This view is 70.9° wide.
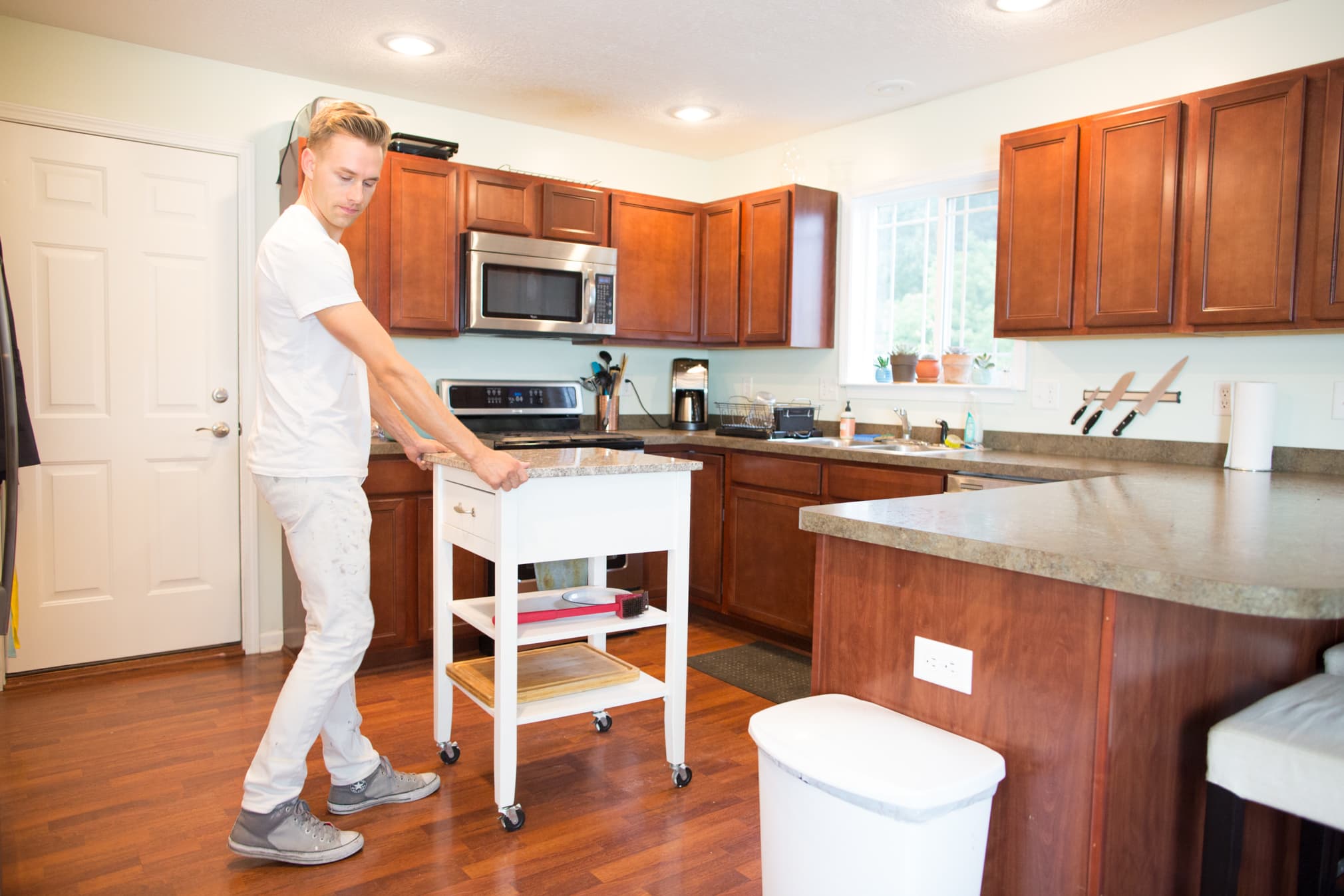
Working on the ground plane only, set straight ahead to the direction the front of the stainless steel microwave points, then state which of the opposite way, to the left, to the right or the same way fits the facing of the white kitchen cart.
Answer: to the right

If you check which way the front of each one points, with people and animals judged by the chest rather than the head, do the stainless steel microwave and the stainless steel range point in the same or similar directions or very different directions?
same or similar directions

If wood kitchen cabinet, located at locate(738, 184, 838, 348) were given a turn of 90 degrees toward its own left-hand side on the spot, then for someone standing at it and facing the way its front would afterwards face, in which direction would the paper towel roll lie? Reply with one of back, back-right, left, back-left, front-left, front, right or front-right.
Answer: front

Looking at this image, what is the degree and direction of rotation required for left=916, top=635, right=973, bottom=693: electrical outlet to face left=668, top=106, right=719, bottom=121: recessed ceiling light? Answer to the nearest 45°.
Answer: approximately 90° to its right

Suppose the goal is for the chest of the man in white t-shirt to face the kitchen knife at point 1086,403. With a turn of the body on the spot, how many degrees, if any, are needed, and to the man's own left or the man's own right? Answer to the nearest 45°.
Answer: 0° — they already face it

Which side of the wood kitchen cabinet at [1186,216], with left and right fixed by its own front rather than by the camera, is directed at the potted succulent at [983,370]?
right

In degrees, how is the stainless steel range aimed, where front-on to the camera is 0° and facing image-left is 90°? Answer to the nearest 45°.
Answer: approximately 315°

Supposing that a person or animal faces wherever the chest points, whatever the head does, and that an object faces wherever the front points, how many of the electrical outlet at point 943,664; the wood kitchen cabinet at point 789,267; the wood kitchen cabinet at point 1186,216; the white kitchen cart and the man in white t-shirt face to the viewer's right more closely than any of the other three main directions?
1

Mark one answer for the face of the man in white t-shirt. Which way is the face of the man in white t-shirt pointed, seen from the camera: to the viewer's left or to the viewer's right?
to the viewer's right

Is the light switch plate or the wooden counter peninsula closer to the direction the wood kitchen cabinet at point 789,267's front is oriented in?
the wooden counter peninsula

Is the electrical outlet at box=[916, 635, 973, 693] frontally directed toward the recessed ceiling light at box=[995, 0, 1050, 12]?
no

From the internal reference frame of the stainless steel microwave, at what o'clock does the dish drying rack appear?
The dish drying rack is roughly at 10 o'clock from the stainless steel microwave.

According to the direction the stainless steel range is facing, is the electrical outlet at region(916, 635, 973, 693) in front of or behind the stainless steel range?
in front

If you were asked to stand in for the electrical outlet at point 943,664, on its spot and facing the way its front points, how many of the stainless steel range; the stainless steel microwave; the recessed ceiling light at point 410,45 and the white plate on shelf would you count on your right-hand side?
4

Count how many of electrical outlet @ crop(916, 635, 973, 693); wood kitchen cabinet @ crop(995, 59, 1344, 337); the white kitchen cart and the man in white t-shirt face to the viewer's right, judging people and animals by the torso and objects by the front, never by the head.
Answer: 1

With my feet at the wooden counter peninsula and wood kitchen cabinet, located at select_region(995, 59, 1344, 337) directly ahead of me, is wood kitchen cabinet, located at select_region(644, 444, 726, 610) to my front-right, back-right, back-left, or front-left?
front-left

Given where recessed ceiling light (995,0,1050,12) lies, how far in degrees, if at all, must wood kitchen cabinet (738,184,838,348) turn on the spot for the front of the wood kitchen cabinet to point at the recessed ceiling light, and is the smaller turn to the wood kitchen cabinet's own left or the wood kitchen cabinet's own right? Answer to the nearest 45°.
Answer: approximately 90° to the wood kitchen cabinet's own left

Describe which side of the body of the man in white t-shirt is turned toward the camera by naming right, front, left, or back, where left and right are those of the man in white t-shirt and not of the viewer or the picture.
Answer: right

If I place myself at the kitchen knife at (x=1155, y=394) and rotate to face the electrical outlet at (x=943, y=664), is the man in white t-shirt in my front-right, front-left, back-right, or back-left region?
front-right

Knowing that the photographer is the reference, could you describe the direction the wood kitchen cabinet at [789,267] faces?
facing the viewer and to the left of the viewer
